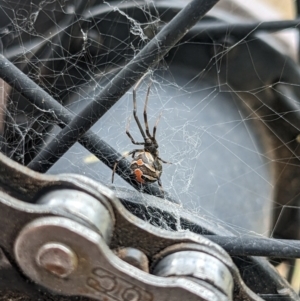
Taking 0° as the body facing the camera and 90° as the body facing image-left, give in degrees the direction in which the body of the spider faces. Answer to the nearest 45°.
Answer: approximately 180°
